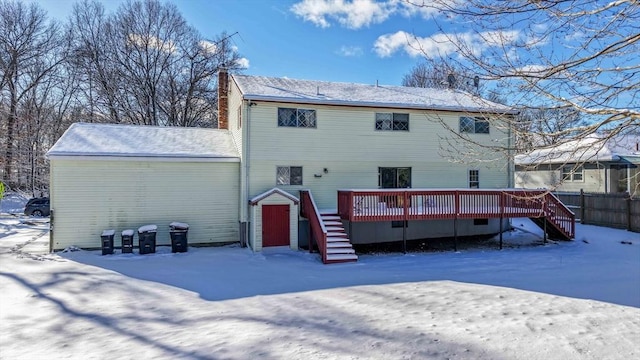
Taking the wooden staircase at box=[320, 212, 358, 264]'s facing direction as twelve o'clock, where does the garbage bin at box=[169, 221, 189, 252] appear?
The garbage bin is roughly at 3 o'clock from the wooden staircase.

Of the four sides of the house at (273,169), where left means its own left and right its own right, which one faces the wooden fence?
right

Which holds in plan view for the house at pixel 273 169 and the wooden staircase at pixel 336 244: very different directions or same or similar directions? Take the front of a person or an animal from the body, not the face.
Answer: very different directions

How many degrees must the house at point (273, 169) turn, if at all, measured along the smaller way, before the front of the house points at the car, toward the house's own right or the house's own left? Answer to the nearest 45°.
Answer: approximately 45° to the house's own left

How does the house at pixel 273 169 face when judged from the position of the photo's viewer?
facing away from the viewer

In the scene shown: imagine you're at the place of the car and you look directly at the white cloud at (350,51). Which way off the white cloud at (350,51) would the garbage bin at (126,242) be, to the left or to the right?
right

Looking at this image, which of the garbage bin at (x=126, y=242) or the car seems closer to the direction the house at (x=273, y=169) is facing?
the car

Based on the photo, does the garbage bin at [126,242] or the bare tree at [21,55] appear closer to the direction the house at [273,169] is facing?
the bare tree
